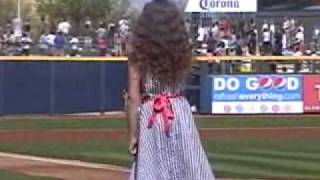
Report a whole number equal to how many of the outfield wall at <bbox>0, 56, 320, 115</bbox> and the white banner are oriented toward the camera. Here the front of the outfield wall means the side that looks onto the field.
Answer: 2

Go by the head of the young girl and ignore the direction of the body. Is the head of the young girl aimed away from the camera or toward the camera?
away from the camera

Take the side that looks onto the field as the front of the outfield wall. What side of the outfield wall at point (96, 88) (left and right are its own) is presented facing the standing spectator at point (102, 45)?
back

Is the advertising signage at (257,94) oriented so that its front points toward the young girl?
yes

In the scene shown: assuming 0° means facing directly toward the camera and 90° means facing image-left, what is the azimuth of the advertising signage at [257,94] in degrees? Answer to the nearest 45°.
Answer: approximately 0°

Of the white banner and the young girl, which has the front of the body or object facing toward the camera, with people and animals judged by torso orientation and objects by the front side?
the white banner

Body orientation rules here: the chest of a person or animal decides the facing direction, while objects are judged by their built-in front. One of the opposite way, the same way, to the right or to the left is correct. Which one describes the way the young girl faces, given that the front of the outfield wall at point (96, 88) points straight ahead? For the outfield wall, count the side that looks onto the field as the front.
the opposite way

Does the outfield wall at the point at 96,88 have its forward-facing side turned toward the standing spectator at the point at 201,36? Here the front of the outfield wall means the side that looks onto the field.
no

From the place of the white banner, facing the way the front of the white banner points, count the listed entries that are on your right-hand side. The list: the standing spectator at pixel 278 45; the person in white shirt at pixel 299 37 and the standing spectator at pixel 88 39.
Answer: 1

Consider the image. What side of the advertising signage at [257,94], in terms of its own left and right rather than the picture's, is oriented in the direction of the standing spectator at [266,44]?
back

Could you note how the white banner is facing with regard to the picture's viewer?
facing the viewer

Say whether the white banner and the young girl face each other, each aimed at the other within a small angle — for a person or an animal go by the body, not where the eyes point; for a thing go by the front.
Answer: yes

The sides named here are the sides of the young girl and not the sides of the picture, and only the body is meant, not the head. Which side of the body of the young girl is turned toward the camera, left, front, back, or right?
back

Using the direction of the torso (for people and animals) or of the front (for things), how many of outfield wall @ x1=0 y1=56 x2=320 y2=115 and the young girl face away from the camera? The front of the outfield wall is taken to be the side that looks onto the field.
1

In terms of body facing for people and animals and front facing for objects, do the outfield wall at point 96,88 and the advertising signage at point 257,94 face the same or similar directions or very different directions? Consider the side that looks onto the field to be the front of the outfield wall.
same or similar directions

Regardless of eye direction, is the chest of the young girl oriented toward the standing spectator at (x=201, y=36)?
yes
